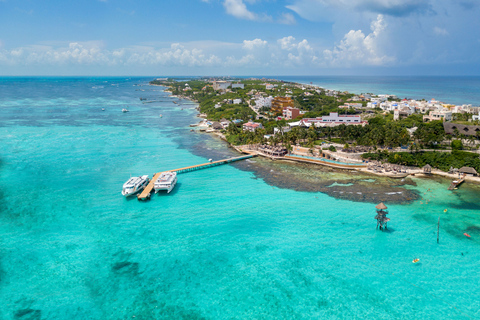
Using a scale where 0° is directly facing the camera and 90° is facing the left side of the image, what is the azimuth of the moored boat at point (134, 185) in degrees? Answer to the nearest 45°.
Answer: approximately 45°

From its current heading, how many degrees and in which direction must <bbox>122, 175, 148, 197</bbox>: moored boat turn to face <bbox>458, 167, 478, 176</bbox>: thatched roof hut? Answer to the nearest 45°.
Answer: approximately 135° to its left

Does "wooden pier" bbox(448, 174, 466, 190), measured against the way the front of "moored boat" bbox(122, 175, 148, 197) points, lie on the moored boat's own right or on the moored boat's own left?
on the moored boat's own left

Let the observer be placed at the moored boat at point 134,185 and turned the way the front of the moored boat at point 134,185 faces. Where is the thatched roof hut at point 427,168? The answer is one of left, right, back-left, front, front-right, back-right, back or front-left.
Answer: back-left

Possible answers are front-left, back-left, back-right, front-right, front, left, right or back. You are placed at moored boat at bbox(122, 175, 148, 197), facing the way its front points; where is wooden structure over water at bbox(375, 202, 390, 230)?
left
